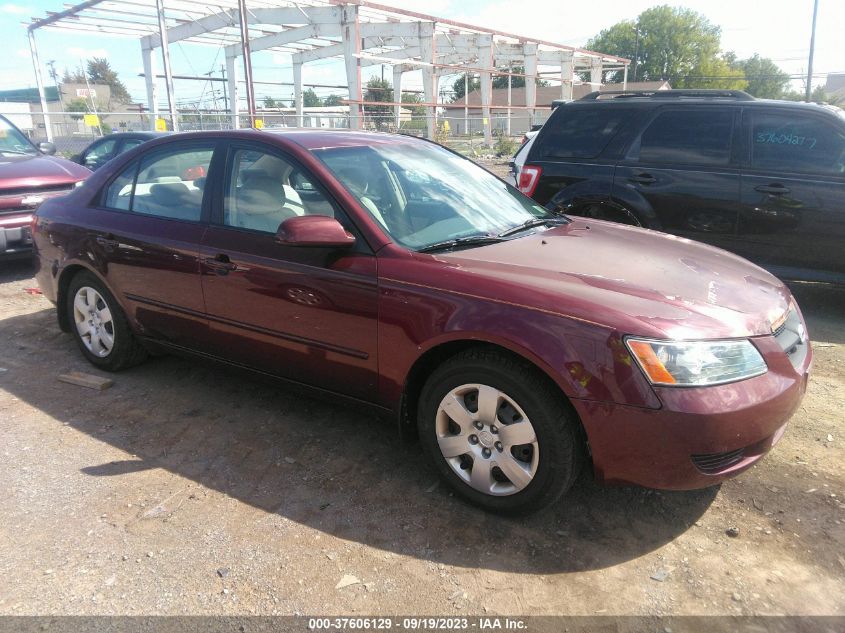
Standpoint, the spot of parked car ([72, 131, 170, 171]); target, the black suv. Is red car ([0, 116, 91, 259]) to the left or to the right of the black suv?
right

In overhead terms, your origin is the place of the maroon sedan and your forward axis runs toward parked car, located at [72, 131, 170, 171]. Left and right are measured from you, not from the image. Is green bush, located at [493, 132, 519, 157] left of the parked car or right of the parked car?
right

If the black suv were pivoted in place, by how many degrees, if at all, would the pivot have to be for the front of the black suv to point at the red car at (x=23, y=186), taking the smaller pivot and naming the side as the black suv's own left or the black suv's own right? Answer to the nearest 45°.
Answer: approximately 180°

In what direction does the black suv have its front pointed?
to the viewer's right

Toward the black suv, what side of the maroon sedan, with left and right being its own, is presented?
left

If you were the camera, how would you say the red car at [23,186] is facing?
facing the viewer and to the right of the viewer

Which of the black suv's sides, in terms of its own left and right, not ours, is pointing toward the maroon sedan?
right

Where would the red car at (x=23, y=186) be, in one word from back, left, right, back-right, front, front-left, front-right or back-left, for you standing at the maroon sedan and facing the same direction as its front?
back

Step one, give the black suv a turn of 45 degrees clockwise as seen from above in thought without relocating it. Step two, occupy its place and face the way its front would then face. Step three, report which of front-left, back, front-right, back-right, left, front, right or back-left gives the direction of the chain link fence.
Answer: back

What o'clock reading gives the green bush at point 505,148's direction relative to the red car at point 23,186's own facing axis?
The green bush is roughly at 9 o'clock from the red car.

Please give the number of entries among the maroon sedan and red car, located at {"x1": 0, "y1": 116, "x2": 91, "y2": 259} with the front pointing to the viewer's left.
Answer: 0
